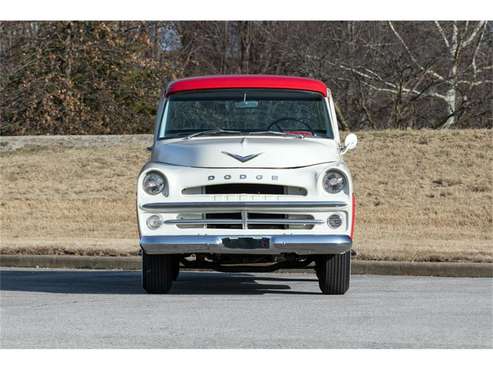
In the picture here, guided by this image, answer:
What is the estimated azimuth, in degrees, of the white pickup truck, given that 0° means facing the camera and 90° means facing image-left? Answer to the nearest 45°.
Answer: approximately 0°
